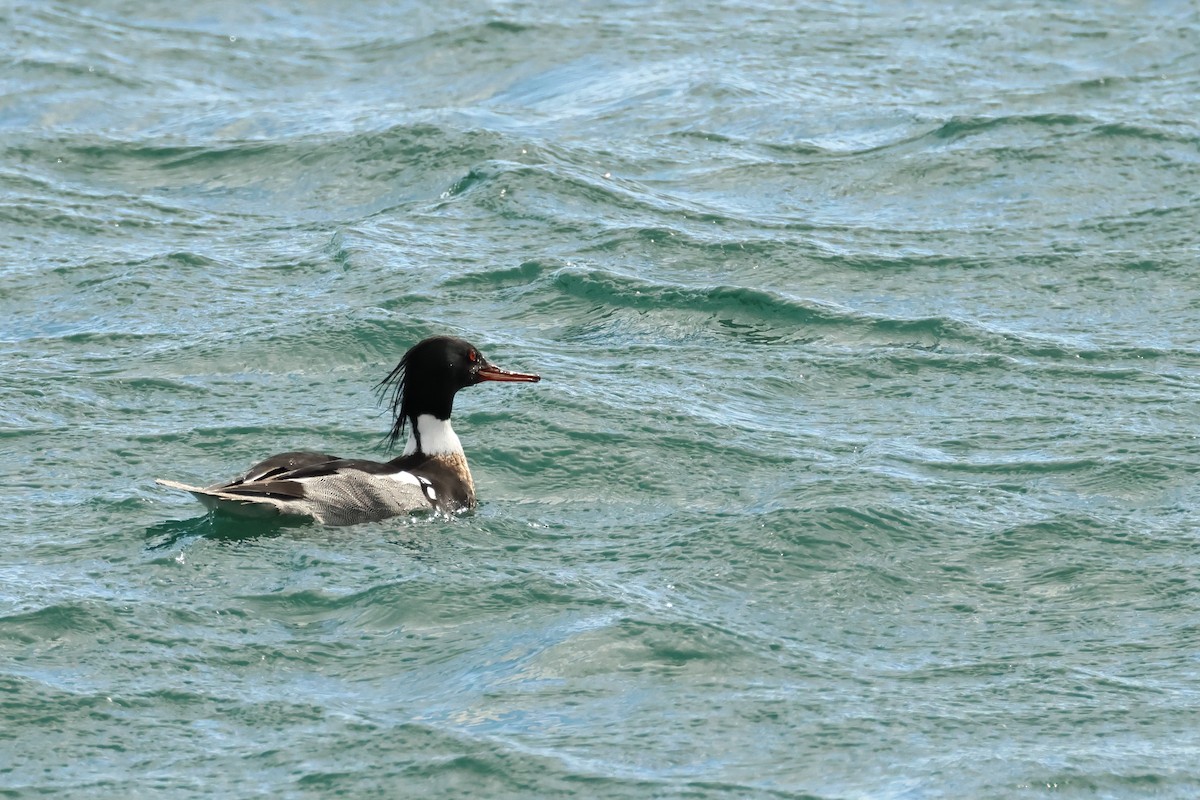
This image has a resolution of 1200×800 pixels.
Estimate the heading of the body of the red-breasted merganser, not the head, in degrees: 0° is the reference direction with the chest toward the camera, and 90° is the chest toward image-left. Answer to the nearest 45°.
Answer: approximately 270°
